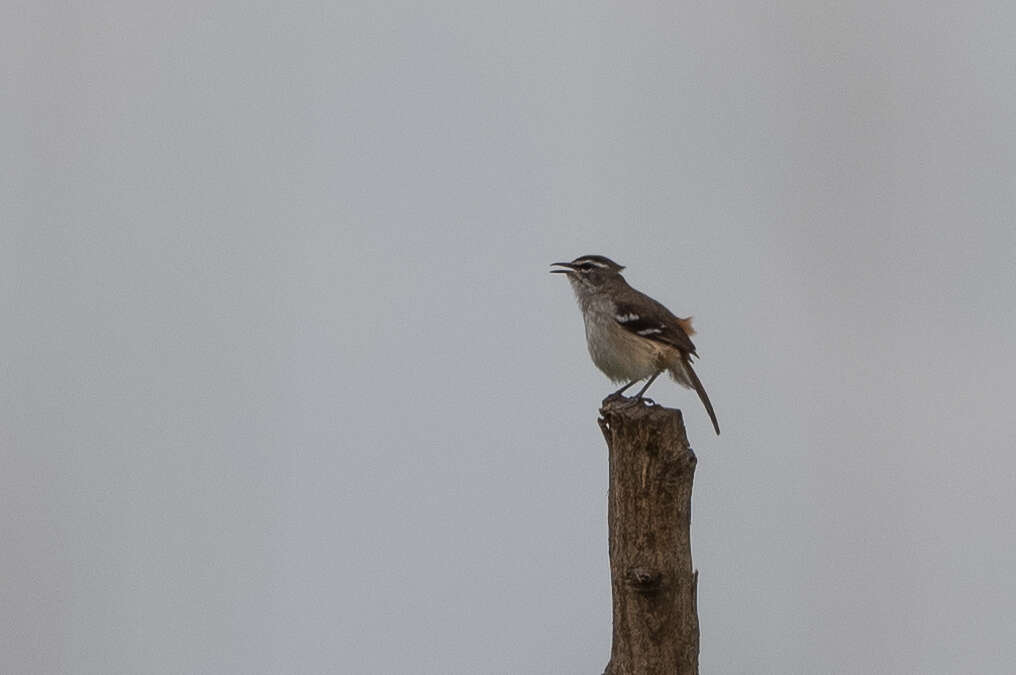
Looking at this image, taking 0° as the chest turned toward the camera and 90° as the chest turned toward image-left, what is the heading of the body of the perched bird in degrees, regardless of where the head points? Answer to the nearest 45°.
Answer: approximately 90°
